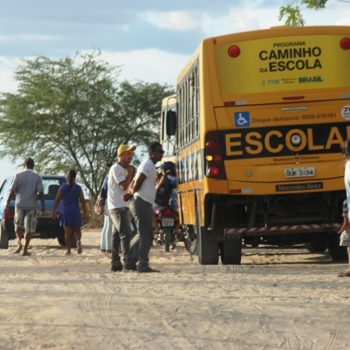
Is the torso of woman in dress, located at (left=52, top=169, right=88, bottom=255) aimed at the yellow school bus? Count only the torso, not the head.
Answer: no

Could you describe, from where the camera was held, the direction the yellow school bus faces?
facing away from the viewer

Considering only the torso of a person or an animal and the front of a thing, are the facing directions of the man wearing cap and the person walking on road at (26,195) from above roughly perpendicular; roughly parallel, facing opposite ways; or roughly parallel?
roughly perpendicular

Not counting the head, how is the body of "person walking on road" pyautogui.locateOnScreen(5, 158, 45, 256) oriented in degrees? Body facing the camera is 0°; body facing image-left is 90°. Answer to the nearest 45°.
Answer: approximately 180°

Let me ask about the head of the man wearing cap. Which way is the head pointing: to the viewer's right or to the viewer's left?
to the viewer's right

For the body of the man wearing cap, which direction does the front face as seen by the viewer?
to the viewer's right

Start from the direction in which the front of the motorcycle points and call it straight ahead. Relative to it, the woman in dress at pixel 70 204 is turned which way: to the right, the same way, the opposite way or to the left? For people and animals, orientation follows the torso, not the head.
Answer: the same way

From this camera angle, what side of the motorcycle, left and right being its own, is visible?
back

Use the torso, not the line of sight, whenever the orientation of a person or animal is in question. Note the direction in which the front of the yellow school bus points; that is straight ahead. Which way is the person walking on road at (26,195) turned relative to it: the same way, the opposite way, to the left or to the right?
the same way

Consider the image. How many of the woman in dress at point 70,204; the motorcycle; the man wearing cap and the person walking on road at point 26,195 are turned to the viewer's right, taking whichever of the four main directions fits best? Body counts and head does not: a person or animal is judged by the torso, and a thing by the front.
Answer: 1

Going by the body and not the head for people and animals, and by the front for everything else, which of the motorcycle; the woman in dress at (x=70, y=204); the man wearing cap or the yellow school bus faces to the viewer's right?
the man wearing cap

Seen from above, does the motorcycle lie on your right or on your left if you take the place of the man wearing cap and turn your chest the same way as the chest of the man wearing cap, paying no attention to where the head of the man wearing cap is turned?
on your left
